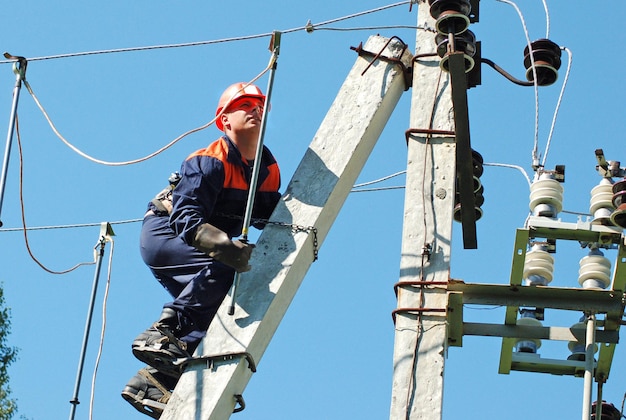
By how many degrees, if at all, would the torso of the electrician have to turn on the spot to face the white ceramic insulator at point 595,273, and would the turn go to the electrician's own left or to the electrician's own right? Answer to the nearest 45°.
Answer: approximately 45° to the electrician's own left

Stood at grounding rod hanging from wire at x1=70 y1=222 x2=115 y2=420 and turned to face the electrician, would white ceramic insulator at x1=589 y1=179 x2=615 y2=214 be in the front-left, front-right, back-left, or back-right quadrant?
front-left

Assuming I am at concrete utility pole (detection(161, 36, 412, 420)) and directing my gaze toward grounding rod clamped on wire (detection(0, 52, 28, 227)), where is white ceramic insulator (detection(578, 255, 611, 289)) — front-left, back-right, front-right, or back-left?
back-right

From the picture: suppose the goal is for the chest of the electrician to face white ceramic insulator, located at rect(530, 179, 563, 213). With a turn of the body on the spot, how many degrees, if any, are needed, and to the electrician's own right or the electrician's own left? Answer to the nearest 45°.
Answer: approximately 45° to the electrician's own left

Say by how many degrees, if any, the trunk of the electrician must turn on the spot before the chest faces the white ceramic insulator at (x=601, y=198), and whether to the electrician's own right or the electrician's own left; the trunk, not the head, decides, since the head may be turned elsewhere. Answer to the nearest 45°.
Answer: approximately 45° to the electrician's own left

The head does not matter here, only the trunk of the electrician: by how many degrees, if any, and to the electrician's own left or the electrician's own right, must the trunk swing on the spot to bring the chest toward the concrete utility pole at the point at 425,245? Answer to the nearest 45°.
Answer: approximately 45° to the electrician's own left

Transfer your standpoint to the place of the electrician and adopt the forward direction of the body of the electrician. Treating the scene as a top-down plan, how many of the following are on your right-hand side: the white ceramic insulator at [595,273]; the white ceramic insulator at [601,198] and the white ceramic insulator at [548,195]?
0

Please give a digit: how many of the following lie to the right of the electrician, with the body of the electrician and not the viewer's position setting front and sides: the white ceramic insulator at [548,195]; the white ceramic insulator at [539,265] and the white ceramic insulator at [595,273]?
0

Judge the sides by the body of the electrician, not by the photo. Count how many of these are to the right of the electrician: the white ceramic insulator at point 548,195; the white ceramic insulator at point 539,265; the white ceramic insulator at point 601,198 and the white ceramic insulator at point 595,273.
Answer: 0

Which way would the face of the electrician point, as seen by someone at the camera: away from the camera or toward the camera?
toward the camera

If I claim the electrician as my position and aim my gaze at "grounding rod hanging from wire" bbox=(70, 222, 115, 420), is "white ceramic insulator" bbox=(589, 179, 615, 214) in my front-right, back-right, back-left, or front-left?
back-right

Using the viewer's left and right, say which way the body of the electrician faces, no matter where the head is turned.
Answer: facing the viewer and to the right of the viewer
